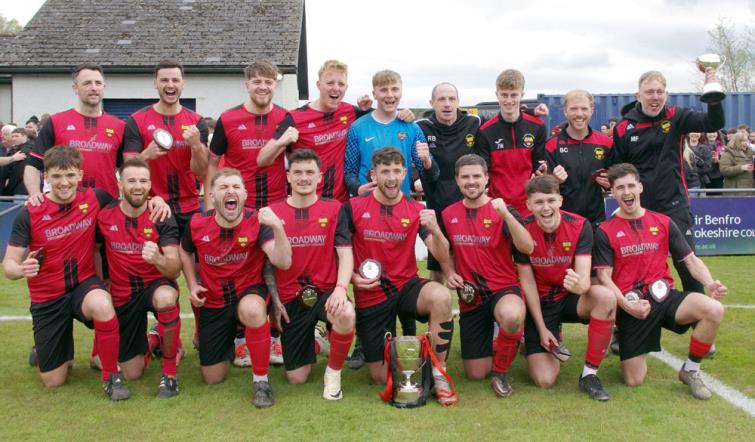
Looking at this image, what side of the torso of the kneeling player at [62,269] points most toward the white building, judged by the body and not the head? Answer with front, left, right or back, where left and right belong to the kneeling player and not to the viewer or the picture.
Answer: back

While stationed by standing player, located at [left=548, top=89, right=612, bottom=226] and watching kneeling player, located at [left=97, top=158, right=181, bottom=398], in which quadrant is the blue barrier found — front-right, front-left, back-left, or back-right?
back-right

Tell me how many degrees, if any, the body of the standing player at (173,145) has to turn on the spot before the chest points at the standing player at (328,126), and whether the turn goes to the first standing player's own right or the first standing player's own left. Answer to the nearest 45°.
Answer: approximately 90° to the first standing player's own left

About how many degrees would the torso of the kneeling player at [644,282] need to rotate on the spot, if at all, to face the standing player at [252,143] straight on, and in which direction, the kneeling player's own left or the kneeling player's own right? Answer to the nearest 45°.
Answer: approximately 90° to the kneeling player's own right

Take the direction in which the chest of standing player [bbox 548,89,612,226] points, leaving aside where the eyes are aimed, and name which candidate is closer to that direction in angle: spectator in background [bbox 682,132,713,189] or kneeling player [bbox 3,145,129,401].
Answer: the kneeling player

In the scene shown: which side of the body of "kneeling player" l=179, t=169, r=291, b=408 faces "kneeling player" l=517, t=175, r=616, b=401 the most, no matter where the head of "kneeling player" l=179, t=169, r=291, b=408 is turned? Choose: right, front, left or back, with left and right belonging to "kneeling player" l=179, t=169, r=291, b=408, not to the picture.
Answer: left

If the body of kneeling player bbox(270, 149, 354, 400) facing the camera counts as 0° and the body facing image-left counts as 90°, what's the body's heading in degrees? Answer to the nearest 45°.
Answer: approximately 0°
